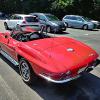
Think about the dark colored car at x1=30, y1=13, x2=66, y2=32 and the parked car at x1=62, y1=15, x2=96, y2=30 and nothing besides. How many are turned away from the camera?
0

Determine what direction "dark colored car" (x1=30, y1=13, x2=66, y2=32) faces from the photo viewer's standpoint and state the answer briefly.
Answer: facing the viewer and to the right of the viewer

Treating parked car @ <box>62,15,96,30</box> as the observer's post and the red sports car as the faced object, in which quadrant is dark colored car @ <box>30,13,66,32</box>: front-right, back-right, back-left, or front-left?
front-right

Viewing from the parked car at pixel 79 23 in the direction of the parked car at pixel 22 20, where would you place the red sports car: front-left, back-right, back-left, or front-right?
front-left

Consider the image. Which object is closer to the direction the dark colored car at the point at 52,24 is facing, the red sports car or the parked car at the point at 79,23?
the red sports car

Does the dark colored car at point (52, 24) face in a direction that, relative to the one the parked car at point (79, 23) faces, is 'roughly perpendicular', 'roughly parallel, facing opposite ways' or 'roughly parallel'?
roughly parallel

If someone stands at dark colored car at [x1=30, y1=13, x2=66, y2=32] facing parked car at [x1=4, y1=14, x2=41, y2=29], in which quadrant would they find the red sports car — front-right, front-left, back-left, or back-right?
front-left

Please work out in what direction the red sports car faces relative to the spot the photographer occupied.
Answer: facing away from the viewer and to the left of the viewer

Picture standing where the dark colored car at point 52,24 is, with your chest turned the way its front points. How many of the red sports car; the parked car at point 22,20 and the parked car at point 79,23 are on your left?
1

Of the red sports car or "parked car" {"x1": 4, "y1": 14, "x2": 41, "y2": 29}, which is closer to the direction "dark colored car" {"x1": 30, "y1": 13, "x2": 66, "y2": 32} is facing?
the red sports car

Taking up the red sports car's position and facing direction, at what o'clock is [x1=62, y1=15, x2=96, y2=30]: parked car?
The parked car is roughly at 2 o'clock from the red sports car.

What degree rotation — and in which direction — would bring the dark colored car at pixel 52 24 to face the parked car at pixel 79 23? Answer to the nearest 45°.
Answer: approximately 90° to its left
